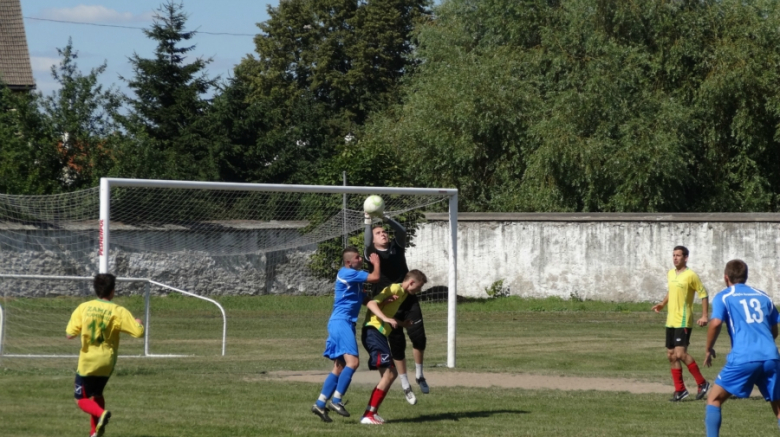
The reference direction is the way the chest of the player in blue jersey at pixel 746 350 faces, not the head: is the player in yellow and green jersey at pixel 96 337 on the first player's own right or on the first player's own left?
on the first player's own left

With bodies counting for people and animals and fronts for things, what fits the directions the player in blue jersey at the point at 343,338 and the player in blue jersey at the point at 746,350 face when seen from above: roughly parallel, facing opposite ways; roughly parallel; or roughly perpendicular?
roughly perpendicular

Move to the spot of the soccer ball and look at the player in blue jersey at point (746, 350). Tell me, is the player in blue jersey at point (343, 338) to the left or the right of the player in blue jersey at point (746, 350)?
right

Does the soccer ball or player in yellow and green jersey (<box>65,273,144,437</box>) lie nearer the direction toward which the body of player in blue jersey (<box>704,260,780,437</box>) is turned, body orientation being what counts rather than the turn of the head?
the soccer ball

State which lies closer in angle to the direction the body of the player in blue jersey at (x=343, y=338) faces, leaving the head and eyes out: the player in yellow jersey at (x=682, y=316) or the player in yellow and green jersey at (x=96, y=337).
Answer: the player in yellow jersey

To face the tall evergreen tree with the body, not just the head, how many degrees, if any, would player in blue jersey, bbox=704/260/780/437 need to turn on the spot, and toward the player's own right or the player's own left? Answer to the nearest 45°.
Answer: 0° — they already face it

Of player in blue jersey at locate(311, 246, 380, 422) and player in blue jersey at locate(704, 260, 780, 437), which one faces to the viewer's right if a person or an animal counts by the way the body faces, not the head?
player in blue jersey at locate(311, 246, 380, 422)

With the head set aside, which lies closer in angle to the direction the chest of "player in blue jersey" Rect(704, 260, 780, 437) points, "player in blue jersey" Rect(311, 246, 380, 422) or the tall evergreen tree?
the tall evergreen tree

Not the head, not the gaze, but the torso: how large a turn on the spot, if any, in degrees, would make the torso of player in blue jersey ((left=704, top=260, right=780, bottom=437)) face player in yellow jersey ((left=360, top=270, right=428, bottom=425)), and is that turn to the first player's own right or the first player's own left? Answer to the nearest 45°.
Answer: approximately 45° to the first player's own left

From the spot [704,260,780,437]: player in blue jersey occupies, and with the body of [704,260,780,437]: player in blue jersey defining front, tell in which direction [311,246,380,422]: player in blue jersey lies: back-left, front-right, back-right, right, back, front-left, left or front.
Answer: front-left

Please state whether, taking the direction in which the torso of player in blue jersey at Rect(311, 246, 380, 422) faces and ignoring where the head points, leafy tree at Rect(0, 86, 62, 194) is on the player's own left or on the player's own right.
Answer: on the player's own left

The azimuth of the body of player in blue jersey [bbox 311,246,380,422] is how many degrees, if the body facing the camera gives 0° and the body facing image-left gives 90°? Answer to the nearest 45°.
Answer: approximately 270°

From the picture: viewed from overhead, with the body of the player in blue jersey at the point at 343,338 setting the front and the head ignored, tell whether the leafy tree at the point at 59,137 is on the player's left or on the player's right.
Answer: on the player's left

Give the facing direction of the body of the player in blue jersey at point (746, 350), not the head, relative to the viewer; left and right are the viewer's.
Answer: facing away from the viewer and to the left of the viewer

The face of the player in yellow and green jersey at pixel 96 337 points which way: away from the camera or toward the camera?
away from the camera
